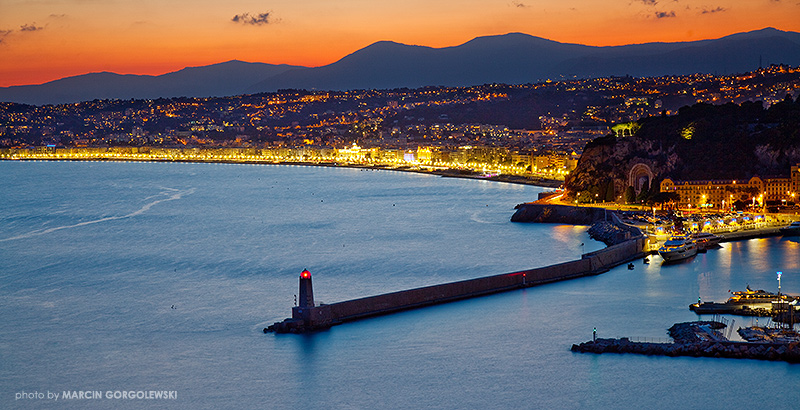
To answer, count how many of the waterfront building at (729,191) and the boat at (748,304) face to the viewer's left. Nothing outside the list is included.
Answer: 1

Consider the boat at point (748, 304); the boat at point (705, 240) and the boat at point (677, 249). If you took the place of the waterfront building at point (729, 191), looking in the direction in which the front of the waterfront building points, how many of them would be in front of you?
3

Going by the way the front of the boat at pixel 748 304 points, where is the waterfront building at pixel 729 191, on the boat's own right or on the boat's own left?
on the boat's own right

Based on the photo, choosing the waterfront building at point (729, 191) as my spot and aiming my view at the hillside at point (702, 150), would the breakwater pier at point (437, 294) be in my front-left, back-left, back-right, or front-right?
back-left

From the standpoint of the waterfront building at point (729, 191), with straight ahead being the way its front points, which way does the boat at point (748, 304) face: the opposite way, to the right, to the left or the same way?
to the right

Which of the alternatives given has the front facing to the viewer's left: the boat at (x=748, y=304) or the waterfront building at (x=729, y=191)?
the boat

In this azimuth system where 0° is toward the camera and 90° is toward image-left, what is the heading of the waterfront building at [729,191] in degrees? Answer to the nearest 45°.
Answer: approximately 0°

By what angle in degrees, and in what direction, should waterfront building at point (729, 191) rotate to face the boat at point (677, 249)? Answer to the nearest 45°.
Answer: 0° — it already faces it

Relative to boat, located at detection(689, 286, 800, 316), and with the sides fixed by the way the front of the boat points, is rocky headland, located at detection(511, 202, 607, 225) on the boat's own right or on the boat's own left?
on the boat's own right

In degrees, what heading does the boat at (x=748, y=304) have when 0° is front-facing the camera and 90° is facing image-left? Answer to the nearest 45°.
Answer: approximately 90°
